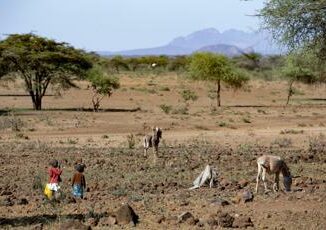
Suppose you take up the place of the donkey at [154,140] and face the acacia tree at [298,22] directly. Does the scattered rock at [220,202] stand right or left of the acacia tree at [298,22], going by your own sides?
right

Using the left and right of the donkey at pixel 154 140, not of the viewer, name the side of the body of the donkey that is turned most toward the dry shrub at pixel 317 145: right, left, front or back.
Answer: left

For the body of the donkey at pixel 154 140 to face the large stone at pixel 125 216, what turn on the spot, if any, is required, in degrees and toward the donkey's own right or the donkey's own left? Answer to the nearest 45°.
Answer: approximately 45° to the donkey's own right

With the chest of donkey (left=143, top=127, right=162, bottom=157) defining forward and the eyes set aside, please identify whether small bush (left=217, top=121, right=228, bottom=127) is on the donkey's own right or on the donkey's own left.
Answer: on the donkey's own left

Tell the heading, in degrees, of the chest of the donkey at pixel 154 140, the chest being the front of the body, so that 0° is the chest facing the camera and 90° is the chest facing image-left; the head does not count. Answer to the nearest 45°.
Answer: approximately 315°

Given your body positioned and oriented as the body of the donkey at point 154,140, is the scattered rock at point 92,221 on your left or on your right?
on your right
